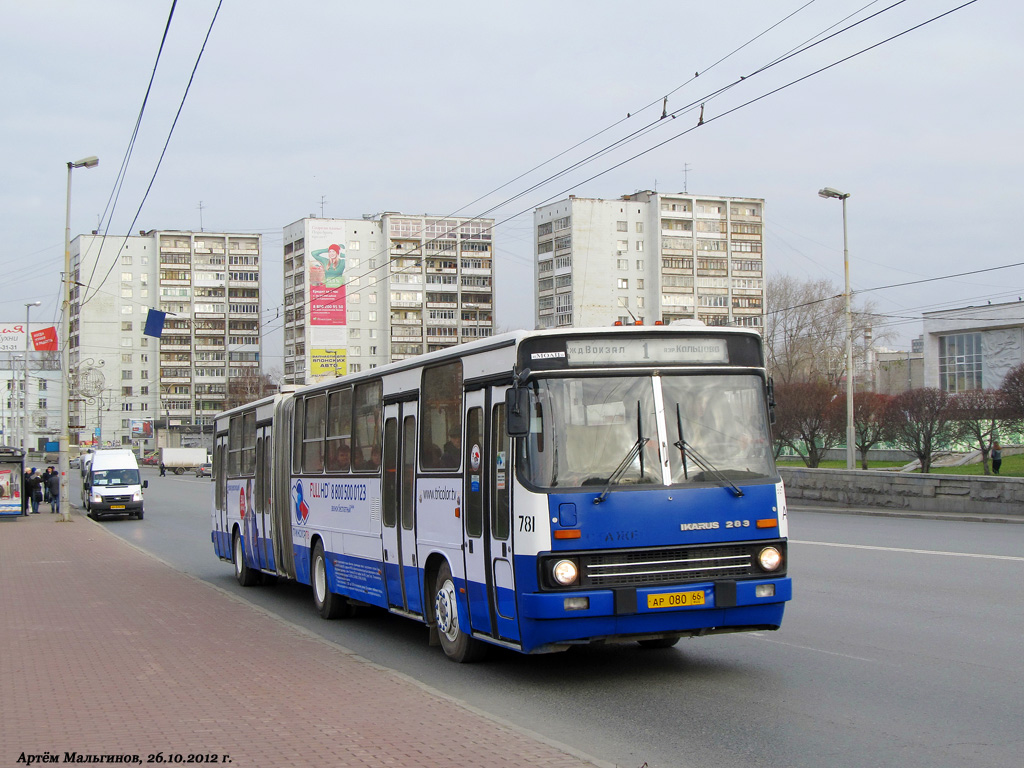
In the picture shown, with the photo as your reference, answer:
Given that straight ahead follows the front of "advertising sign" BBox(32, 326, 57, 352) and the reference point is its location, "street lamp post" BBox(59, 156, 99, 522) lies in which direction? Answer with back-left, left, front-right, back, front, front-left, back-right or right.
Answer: front

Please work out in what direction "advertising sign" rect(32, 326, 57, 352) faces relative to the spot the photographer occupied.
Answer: facing the viewer

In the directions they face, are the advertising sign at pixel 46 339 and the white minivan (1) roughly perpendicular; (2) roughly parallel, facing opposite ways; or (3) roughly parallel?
roughly parallel

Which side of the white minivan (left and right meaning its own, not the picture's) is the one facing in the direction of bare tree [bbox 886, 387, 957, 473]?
left

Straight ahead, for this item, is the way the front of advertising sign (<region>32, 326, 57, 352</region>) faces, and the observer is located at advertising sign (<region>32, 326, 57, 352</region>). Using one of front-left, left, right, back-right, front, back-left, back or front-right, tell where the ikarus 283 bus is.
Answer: front

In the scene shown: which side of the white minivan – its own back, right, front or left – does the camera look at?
front

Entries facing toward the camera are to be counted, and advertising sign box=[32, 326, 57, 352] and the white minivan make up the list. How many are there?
2

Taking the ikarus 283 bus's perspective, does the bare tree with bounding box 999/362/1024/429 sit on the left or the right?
on its left

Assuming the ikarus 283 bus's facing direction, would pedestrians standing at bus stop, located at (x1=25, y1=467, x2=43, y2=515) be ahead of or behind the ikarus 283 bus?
behind

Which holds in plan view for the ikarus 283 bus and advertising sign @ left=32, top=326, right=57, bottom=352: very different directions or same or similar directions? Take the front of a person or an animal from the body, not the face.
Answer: same or similar directions

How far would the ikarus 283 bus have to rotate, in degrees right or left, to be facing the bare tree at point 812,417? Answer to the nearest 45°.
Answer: approximately 135° to its left
